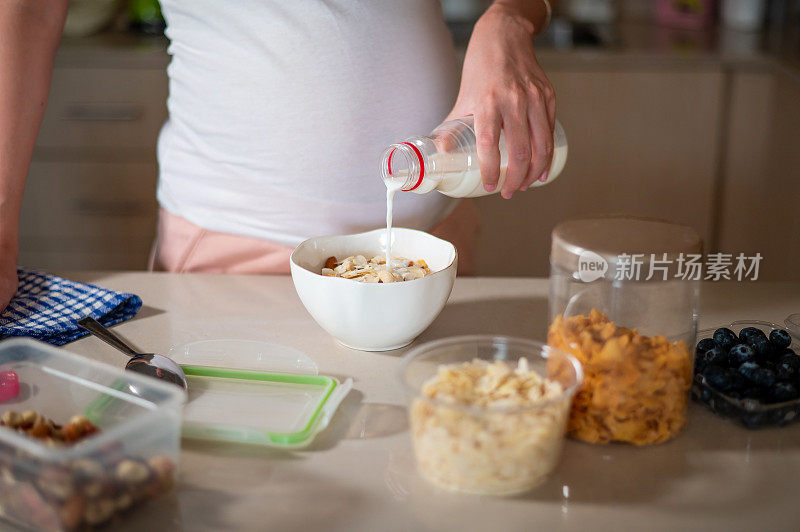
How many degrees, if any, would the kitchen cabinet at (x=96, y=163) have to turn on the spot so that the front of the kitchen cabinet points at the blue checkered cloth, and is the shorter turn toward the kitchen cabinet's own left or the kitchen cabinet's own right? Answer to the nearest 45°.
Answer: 0° — it already faces it

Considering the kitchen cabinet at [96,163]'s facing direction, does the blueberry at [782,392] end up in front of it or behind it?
in front

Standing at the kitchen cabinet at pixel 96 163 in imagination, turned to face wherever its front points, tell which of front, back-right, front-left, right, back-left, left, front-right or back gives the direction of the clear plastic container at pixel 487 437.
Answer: front

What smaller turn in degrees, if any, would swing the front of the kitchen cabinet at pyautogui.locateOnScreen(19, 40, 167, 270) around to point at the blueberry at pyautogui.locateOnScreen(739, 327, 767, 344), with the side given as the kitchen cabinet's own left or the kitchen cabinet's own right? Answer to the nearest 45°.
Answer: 0° — it already faces it

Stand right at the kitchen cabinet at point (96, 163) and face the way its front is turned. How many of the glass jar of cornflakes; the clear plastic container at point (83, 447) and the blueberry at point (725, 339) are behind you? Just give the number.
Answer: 0

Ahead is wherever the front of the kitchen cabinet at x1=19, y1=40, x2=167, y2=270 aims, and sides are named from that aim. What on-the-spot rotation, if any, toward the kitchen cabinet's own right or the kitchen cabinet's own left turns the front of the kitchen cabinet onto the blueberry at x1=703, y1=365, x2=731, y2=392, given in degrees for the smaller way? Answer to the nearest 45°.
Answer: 0° — it already faces it

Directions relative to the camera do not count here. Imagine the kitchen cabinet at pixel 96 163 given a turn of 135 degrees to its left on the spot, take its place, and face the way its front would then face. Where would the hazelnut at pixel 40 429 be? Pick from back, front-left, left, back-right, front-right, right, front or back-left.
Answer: back-right

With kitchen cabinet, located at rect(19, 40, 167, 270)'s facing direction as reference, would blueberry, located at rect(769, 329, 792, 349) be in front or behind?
in front

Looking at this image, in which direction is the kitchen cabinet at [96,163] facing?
toward the camera

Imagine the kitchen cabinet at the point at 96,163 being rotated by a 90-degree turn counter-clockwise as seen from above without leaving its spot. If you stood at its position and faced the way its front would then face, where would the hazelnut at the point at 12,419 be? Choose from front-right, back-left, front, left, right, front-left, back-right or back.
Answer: right

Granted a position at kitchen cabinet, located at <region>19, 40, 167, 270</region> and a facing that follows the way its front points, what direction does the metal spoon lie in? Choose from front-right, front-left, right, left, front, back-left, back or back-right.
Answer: front

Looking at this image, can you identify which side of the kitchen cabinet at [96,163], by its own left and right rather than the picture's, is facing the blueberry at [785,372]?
front
